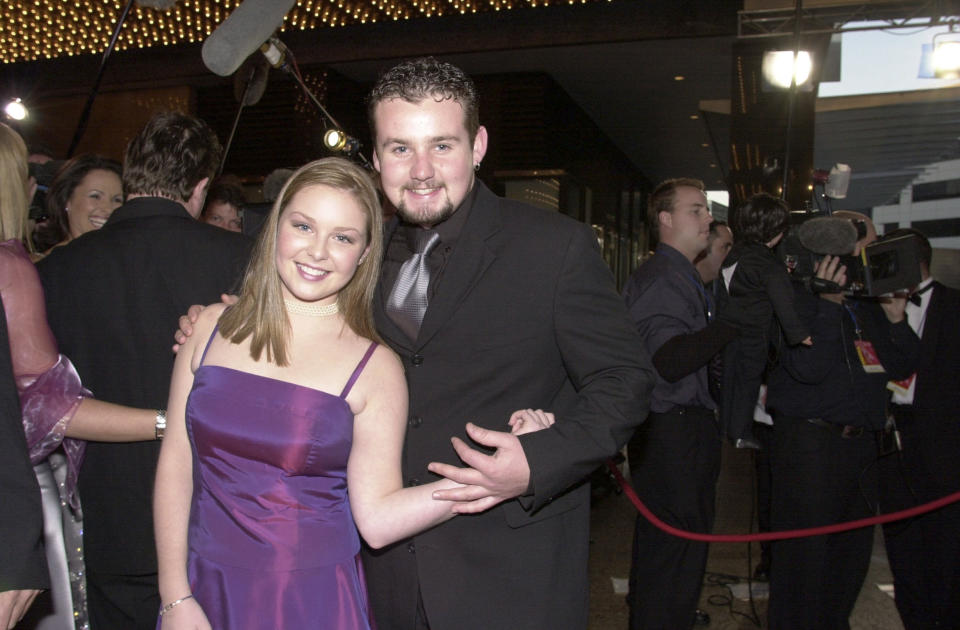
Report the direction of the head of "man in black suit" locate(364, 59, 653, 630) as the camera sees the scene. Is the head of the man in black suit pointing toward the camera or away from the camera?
toward the camera

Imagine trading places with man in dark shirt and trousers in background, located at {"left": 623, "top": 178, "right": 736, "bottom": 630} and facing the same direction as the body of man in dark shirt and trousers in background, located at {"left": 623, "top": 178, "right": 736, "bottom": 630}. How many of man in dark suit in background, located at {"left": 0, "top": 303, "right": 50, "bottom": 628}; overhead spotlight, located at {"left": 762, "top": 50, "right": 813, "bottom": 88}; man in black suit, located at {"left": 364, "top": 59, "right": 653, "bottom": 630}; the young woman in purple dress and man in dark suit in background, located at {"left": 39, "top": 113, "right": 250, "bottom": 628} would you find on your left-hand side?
1

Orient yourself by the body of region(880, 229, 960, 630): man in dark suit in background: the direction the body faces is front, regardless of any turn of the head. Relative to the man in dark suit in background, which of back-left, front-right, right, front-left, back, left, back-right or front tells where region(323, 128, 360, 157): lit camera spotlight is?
front

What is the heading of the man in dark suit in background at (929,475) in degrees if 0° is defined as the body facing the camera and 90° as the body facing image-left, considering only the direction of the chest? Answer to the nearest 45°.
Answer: approximately 45°

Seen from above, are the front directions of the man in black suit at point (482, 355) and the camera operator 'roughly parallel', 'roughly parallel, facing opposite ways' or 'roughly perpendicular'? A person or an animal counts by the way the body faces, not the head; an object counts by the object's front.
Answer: roughly perpendicular

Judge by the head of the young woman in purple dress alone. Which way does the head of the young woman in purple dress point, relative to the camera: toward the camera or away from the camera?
toward the camera

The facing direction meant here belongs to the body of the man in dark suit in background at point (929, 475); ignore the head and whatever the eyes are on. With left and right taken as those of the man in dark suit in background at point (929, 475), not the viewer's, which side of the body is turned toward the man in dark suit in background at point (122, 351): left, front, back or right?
front

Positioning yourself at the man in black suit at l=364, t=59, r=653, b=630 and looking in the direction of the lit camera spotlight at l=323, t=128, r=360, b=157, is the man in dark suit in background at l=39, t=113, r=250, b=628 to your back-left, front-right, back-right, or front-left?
front-left

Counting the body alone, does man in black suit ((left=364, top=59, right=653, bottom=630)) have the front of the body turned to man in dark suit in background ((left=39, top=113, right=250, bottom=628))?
no
